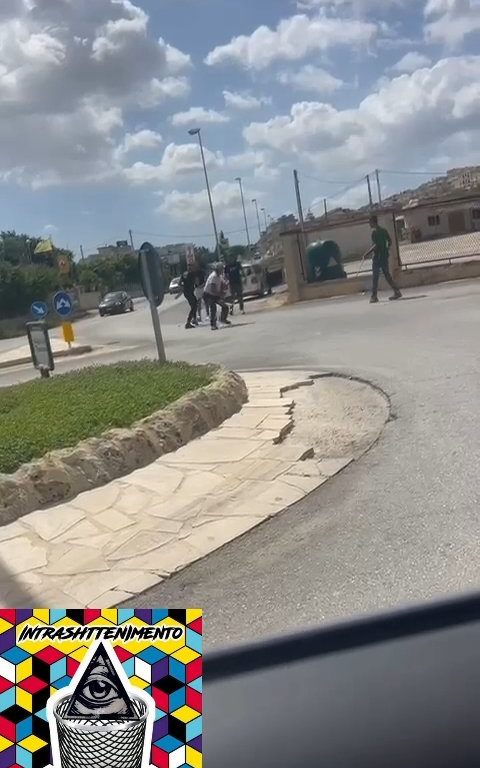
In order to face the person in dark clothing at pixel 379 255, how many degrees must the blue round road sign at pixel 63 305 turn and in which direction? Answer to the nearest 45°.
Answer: approximately 90° to its left

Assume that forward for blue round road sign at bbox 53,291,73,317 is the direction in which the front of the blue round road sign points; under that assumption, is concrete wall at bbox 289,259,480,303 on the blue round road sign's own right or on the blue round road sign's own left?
on the blue round road sign's own left

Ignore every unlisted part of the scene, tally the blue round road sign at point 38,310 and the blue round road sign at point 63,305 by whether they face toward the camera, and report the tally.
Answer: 2

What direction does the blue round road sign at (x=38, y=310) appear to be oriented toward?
toward the camera

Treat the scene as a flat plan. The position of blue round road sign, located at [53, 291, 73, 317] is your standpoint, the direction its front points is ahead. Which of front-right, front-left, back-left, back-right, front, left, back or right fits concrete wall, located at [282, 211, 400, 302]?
back-left

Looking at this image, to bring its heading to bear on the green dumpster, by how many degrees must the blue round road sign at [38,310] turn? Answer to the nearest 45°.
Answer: approximately 135° to its left

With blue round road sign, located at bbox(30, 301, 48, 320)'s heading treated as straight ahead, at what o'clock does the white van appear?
The white van is roughly at 7 o'clock from the blue round road sign.

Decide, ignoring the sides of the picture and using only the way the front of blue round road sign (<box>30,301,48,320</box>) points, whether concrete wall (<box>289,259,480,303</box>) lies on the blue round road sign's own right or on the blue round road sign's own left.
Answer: on the blue round road sign's own left

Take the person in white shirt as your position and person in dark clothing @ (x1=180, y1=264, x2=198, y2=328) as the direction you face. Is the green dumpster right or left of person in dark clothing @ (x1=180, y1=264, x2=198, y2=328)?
right

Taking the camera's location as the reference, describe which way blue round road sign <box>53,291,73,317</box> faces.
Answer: facing the viewer

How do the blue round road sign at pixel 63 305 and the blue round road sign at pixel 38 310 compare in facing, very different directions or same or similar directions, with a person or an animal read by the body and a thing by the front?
same or similar directions

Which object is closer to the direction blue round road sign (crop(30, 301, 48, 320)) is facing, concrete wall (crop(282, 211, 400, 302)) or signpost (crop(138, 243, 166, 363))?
the signpost
